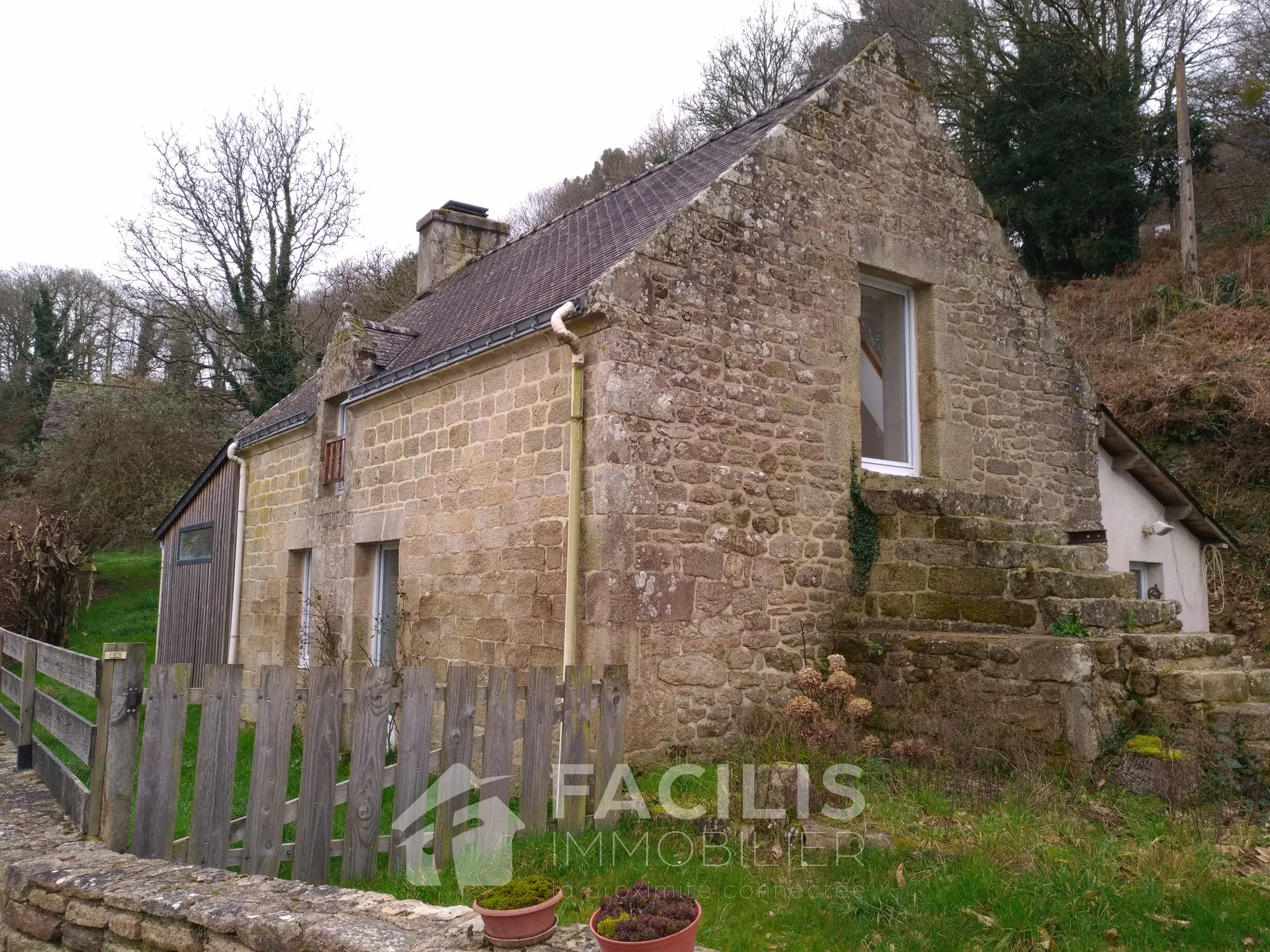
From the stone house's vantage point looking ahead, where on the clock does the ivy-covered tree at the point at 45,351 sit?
The ivy-covered tree is roughly at 3 o'clock from the stone house.

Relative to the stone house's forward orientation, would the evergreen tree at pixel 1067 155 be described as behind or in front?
behind

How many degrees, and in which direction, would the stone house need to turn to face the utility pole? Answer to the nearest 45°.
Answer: approximately 180°

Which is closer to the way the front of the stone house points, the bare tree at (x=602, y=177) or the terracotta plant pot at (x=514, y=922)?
the terracotta plant pot

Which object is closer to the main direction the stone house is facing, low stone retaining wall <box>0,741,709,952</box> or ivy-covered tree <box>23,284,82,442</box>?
the low stone retaining wall

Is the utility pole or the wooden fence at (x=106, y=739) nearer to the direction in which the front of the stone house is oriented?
the wooden fence

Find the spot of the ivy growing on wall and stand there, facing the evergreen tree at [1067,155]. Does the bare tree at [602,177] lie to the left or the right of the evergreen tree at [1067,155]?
left

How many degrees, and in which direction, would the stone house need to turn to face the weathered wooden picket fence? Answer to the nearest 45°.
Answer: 0° — it already faces it

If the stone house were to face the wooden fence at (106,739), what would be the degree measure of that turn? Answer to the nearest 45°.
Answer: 0° — it already faces it

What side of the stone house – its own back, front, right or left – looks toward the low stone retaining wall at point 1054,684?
left

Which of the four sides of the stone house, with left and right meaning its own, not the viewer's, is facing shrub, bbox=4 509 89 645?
right

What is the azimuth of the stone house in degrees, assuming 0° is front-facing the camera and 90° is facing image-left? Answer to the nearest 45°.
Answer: approximately 45°

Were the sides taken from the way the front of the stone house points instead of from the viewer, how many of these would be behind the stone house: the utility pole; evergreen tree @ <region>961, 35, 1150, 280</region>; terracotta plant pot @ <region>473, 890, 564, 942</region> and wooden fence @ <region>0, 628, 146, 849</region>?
2

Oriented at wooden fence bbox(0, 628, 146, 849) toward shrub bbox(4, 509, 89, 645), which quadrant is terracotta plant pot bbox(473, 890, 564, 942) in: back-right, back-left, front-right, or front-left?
back-right
